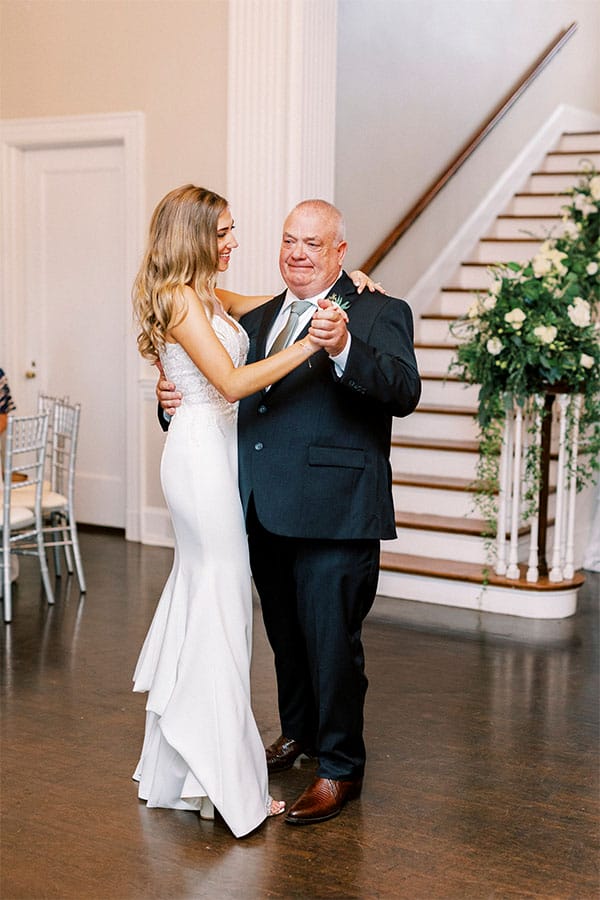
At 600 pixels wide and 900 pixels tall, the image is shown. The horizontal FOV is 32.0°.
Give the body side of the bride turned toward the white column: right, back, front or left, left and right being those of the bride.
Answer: left

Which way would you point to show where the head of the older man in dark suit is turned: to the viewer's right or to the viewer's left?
to the viewer's left

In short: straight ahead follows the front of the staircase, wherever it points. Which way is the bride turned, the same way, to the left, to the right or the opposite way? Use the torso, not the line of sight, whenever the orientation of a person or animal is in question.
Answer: to the left

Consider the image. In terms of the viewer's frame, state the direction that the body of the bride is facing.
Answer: to the viewer's right

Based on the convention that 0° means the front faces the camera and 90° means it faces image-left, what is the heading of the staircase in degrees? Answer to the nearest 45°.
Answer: approximately 0°

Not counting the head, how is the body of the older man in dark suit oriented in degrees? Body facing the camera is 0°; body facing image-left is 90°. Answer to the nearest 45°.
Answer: approximately 45°

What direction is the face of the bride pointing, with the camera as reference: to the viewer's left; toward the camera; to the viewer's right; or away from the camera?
to the viewer's right

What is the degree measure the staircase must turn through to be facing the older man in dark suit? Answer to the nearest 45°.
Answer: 0° — it already faces them
